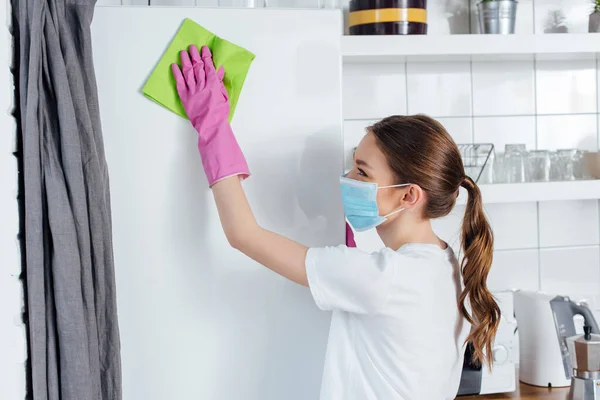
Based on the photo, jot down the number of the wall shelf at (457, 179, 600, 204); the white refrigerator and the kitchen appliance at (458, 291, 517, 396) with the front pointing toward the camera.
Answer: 3

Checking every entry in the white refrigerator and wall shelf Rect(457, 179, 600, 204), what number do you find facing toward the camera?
2

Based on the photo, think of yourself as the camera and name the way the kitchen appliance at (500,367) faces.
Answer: facing the viewer

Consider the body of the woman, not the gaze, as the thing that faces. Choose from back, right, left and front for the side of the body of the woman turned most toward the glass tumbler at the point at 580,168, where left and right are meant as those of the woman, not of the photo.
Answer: right

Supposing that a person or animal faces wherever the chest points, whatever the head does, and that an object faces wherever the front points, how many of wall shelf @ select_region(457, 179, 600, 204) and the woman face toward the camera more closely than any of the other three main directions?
1

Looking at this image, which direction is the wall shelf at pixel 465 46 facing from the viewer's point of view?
toward the camera

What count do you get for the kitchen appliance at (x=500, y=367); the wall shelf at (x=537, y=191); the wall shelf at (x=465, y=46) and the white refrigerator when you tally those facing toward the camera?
4

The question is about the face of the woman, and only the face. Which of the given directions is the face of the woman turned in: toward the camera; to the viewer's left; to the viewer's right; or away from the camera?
to the viewer's left

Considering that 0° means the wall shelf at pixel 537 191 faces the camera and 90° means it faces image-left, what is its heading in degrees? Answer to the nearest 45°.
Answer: approximately 0°

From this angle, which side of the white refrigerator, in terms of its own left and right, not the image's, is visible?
front
